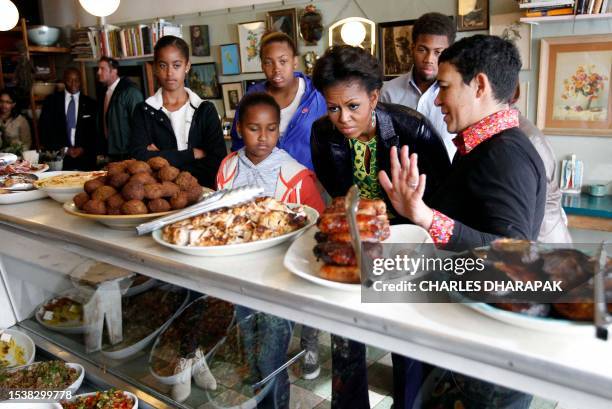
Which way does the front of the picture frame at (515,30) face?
toward the camera

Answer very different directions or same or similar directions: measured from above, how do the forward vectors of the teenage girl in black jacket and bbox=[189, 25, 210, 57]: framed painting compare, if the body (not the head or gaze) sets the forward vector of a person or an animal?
same or similar directions

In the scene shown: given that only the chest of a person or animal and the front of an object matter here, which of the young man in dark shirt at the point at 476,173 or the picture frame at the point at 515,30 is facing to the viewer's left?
the young man in dark shirt

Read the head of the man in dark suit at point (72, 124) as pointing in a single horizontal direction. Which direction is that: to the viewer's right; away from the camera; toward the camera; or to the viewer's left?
toward the camera

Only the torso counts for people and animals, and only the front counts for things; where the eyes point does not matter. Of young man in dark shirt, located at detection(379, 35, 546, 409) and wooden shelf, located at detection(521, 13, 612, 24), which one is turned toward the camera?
the wooden shelf

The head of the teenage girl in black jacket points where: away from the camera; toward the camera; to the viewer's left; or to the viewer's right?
toward the camera

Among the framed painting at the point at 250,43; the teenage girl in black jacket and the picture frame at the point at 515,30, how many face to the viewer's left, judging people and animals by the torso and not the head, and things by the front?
0

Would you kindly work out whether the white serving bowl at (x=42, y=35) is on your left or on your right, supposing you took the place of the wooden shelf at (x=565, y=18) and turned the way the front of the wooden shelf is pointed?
on your right

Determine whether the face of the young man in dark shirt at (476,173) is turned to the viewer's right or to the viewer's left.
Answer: to the viewer's left

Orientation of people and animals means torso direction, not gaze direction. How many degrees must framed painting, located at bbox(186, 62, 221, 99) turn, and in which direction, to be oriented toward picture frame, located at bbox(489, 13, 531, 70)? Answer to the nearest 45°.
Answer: approximately 45° to its left

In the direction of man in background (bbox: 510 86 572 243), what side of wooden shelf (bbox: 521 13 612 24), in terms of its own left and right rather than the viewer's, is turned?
front

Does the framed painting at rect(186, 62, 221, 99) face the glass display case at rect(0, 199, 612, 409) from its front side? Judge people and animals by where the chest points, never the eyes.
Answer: yes

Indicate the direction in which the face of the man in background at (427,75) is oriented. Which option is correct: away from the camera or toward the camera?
toward the camera

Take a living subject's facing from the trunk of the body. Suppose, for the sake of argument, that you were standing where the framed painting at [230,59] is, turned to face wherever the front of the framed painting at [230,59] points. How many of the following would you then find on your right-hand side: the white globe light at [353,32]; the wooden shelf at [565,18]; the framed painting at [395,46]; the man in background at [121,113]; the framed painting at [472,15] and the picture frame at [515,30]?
1

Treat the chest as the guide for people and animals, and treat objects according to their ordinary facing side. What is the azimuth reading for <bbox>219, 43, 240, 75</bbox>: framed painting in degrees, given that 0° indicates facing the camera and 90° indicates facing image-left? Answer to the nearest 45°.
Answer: approximately 0°

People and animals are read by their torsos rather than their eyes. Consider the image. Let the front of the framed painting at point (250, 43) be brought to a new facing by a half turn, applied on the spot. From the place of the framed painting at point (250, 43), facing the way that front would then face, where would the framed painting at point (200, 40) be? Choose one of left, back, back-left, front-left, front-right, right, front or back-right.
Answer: front-left

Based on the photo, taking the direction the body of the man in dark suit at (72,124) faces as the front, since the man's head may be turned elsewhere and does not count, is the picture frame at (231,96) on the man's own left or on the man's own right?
on the man's own left

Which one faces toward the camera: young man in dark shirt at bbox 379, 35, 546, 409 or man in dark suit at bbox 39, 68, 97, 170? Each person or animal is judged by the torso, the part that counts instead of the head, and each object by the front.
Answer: the man in dark suit

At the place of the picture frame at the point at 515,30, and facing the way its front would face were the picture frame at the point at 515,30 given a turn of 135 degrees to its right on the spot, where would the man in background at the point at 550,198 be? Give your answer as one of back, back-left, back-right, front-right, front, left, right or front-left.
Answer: back-left

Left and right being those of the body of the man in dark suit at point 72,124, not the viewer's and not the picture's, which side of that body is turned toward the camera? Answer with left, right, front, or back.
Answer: front

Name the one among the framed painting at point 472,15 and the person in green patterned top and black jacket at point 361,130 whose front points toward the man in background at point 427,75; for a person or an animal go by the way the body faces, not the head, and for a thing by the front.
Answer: the framed painting

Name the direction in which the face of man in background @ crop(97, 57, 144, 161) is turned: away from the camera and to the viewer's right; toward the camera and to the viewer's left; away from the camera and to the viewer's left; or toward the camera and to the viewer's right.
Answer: toward the camera and to the viewer's left

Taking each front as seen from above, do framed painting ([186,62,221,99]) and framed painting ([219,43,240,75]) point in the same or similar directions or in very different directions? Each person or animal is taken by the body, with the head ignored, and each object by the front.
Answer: same or similar directions
